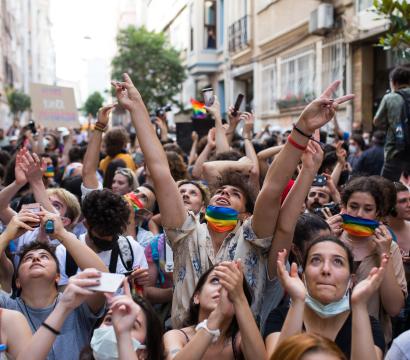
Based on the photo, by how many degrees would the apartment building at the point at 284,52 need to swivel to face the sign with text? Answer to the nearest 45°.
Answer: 0° — it already faces it

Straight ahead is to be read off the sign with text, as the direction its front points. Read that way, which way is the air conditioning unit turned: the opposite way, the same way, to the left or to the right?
to the right

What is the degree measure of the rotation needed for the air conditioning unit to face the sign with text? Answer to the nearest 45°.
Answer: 0° — it already faces it

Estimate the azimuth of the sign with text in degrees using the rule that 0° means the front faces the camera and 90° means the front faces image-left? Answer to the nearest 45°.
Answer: approximately 0°

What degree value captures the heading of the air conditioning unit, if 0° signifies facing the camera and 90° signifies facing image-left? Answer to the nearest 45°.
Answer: approximately 45°
